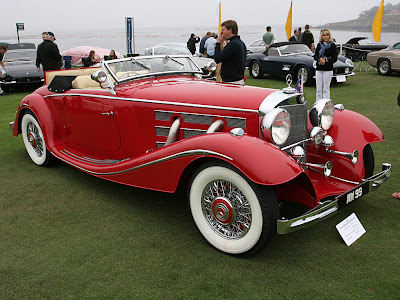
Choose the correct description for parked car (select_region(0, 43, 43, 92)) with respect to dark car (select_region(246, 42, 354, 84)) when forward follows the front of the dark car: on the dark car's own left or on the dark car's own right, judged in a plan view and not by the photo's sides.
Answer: on the dark car's own right

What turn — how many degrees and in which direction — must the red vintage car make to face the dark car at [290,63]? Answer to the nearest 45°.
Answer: approximately 135° to its left

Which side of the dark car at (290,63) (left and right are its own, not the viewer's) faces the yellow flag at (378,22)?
left

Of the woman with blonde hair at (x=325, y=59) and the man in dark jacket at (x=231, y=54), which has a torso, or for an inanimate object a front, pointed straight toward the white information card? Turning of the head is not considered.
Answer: the woman with blonde hair
